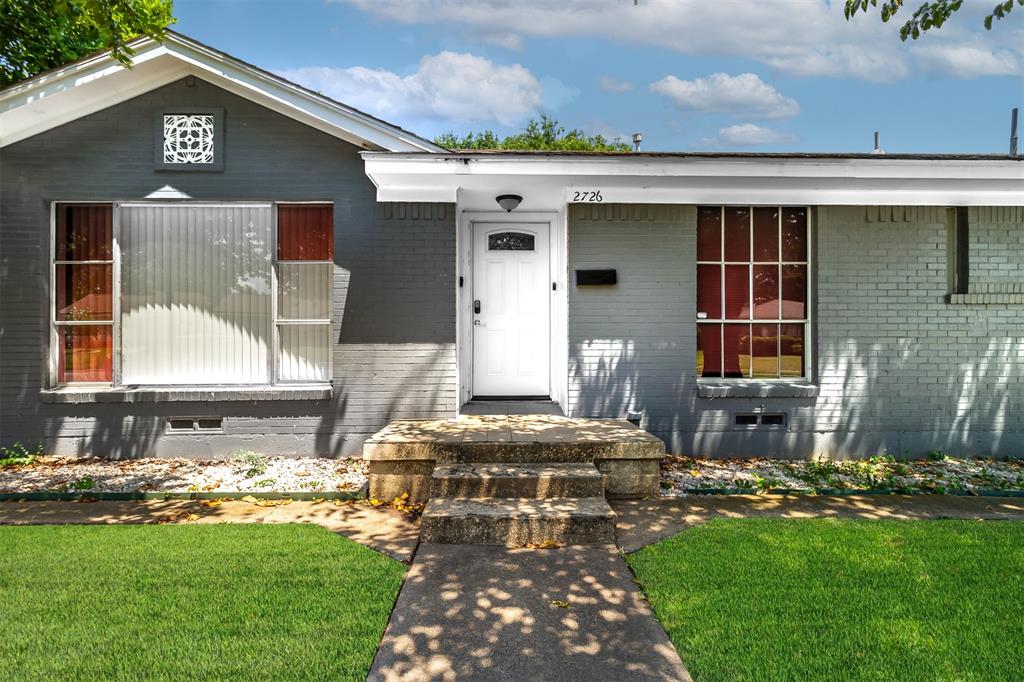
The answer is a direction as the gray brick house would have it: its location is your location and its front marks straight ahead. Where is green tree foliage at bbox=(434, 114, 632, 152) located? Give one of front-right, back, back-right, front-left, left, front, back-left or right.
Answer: back

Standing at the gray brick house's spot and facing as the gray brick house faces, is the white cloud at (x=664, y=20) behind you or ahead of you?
behind

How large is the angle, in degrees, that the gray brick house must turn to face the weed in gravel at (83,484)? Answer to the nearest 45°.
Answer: approximately 45° to its right

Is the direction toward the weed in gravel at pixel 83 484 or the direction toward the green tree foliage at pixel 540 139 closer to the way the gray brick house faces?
the weed in gravel

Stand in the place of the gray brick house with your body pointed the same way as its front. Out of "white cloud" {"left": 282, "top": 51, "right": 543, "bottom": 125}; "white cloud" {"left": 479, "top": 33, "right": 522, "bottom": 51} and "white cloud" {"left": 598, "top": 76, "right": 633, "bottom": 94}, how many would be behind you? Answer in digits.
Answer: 3

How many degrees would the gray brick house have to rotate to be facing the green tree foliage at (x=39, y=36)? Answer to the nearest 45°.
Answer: approximately 135° to its right

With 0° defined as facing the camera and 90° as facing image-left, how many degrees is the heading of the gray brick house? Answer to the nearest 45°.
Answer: approximately 0°

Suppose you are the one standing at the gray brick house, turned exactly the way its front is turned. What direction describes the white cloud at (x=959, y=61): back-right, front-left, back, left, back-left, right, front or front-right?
back-left

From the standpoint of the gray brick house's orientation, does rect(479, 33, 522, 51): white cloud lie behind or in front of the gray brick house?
behind

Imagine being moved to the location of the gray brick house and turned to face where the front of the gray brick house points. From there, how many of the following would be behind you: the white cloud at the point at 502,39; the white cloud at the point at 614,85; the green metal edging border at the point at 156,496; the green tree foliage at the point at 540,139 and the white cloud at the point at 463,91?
4

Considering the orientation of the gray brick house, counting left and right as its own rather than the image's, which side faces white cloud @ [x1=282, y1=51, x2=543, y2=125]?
back
